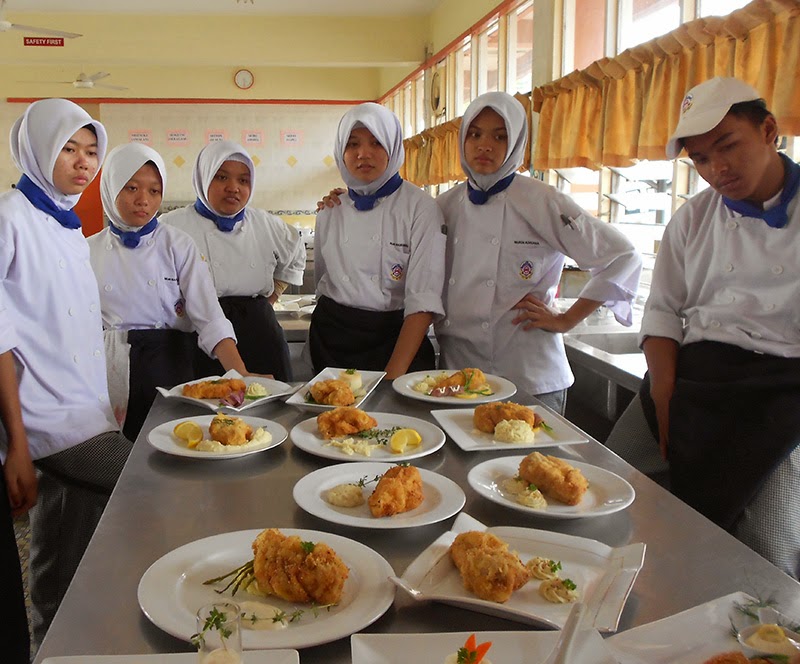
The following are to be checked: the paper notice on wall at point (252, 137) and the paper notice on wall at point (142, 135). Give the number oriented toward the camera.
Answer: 2

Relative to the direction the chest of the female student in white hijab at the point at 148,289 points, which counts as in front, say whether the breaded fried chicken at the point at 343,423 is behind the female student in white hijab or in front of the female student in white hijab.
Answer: in front

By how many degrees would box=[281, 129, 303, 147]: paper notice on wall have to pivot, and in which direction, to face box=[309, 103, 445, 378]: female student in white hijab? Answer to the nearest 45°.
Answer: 0° — it already faces them

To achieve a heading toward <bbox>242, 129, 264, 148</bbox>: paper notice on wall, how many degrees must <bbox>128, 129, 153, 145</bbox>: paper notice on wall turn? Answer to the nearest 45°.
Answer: approximately 90° to its left

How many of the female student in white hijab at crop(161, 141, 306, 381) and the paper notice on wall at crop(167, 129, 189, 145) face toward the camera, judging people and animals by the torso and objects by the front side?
2

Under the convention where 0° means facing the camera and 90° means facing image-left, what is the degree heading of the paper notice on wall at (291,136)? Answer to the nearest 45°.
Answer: approximately 0°

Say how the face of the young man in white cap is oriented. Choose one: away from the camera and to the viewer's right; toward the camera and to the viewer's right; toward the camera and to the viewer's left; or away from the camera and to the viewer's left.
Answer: toward the camera and to the viewer's left

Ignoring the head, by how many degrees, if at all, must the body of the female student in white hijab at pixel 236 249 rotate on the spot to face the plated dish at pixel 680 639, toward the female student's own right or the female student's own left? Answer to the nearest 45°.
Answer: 0° — they already face it

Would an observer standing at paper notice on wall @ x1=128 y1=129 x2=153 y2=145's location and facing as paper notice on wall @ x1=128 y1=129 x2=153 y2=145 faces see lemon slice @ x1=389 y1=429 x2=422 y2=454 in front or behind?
in front

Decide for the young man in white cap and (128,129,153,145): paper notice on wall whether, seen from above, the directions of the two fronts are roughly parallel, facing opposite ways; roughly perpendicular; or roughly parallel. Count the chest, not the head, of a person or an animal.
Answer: roughly perpendicular

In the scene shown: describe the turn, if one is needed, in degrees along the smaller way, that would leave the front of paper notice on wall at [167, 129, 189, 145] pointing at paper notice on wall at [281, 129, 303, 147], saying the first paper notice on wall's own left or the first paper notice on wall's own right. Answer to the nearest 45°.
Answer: approximately 90° to the first paper notice on wall's own left

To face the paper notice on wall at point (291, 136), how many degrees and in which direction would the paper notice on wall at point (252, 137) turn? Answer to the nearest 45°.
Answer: approximately 90° to its left

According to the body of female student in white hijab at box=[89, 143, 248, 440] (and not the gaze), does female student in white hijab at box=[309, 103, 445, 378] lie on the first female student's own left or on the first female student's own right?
on the first female student's own left
